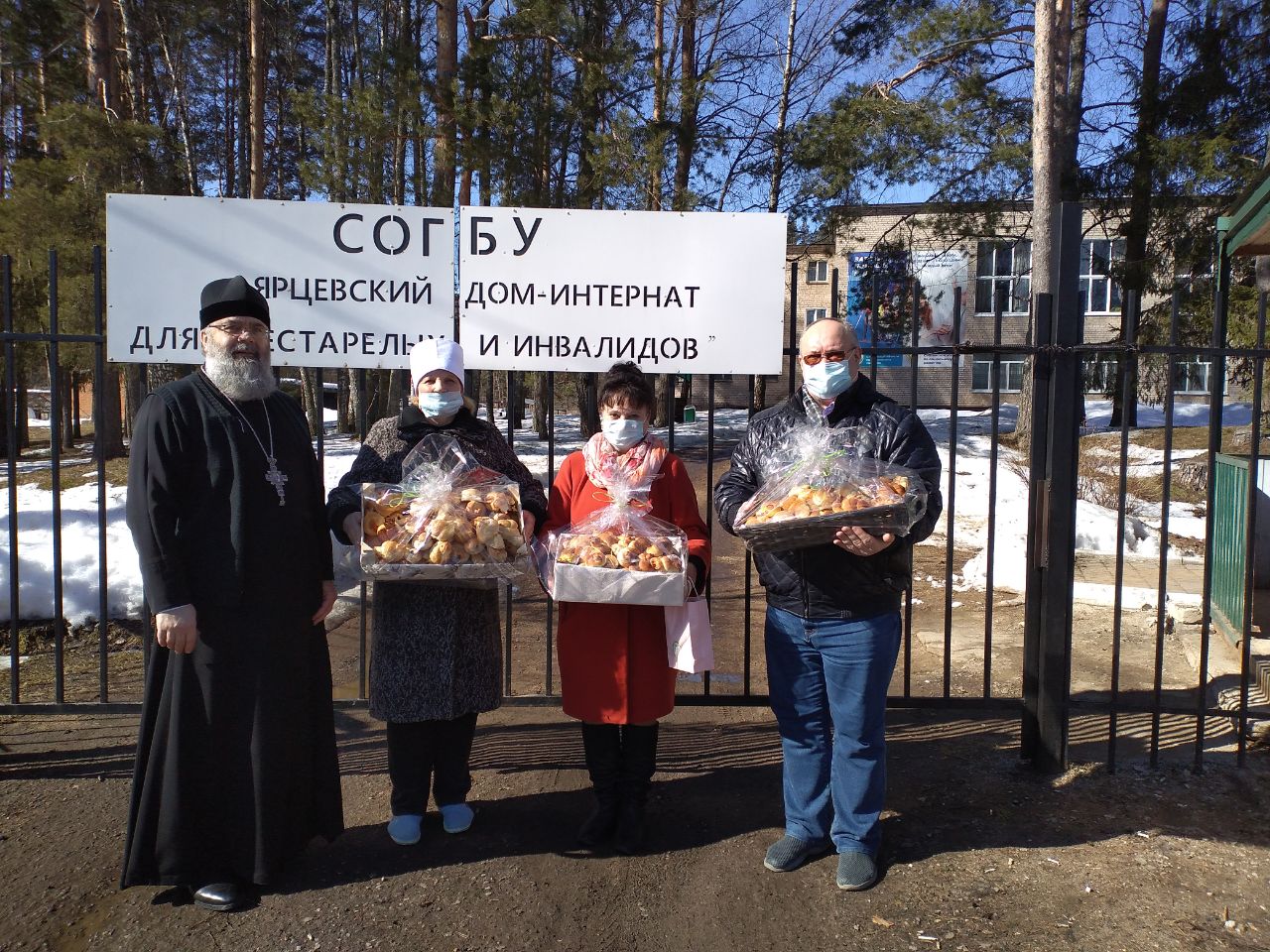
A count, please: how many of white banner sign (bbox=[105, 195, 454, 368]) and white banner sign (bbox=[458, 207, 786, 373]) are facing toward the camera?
2

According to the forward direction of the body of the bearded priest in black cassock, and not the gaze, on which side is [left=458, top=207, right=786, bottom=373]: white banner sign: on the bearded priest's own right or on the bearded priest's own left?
on the bearded priest's own left

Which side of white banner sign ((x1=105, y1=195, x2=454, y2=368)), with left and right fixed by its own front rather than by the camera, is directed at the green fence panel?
left

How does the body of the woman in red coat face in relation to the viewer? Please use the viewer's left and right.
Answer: facing the viewer

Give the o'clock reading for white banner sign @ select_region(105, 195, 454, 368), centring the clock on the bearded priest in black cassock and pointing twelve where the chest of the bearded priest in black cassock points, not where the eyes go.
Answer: The white banner sign is roughly at 8 o'clock from the bearded priest in black cassock.

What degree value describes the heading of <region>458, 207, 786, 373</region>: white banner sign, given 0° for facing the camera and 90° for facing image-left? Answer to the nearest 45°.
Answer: approximately 0°

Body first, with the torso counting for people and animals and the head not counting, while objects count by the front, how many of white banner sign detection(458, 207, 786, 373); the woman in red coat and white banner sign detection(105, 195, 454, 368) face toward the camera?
3

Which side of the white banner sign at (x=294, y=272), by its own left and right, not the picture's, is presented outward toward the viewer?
front
